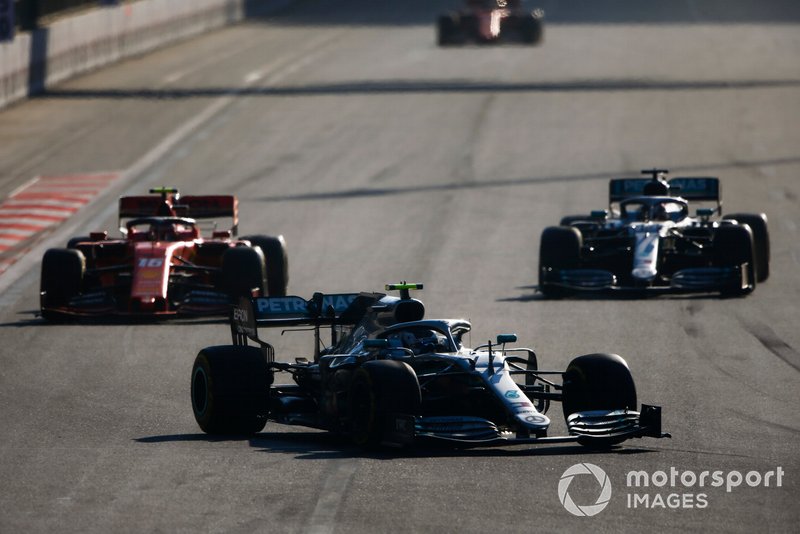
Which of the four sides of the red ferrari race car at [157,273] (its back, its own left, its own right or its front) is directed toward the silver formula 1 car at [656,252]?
left

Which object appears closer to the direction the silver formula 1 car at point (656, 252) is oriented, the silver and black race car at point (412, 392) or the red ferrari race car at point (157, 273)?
the silver and black race car

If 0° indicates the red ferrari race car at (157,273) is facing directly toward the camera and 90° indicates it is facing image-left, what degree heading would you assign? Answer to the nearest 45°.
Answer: approximately 0°

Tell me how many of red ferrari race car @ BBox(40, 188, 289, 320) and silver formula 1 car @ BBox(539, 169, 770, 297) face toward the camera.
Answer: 2

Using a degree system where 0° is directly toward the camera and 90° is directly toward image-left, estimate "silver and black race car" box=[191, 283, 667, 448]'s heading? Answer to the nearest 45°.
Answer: approximately 315°

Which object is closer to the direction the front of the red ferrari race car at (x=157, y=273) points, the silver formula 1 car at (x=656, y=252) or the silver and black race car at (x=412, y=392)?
the silver and black race car

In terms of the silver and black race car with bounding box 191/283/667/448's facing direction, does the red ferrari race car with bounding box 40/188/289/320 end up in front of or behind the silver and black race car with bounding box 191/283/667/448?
behind

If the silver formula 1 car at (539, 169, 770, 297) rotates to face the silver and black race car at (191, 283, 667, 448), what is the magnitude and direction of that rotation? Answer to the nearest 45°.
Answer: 0° — it already faces it
